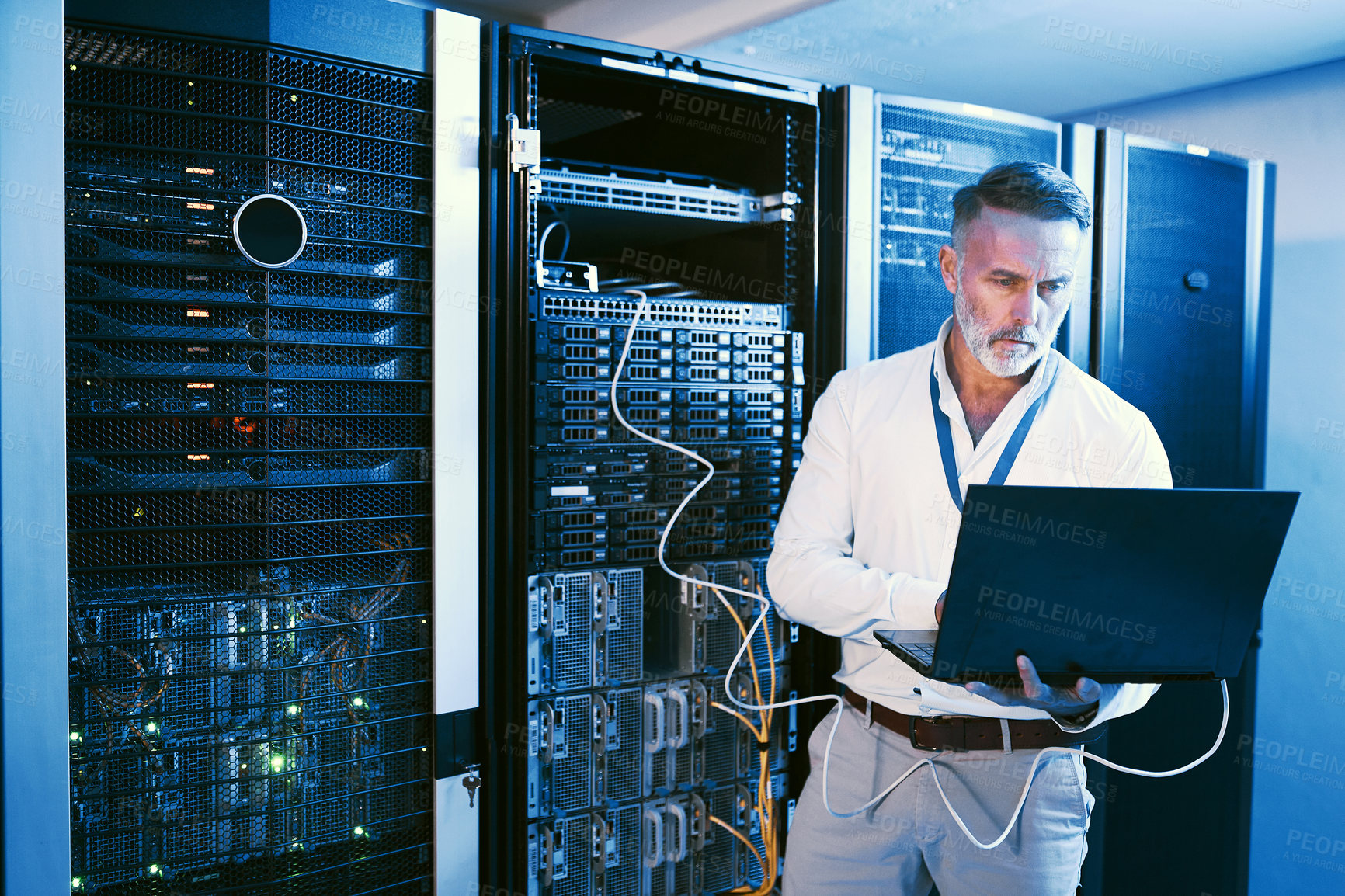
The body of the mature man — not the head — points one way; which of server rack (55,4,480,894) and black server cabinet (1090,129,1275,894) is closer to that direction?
the server rack

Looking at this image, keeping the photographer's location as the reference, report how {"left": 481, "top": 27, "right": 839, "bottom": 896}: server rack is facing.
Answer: facing the viewer and to the right of the viewer

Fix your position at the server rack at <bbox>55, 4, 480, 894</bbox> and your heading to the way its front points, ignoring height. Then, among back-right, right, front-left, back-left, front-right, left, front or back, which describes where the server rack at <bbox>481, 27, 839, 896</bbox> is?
left

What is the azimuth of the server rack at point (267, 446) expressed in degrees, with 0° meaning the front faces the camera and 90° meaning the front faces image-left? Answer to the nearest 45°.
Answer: approximately 0°

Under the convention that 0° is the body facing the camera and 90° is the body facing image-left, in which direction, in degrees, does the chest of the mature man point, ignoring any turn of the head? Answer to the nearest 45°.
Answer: approximately 0°

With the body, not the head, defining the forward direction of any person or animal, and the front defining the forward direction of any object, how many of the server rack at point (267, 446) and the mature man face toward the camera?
2

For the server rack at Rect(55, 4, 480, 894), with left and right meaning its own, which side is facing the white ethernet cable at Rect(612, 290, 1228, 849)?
left

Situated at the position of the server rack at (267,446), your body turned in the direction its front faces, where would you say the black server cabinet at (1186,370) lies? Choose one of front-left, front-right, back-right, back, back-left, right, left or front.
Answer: left

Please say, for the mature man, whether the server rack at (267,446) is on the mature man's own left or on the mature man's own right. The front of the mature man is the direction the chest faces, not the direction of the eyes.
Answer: on the mature man's own right

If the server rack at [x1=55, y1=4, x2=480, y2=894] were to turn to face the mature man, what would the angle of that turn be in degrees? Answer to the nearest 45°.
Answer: approximately 90° to its left

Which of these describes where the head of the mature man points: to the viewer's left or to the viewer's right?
to the viewer's right
